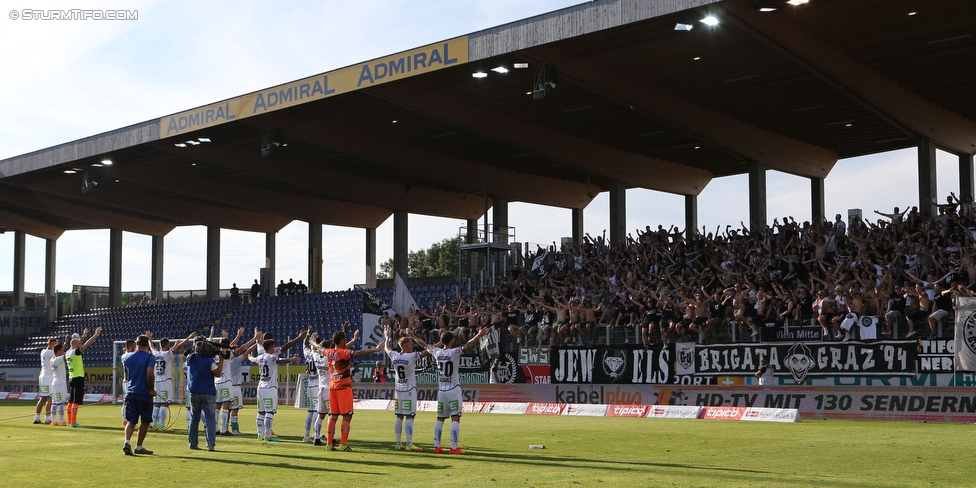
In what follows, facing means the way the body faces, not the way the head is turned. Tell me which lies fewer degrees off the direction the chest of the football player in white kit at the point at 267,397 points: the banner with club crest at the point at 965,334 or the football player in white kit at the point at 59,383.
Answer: the banner with club crest

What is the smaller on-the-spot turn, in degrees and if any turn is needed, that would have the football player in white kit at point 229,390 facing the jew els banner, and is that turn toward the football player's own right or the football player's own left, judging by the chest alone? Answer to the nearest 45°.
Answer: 0° — they already face it

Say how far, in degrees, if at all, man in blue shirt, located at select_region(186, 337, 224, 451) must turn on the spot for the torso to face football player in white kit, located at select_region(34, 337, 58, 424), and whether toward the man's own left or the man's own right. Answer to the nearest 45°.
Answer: approximately 45° to the man's own left

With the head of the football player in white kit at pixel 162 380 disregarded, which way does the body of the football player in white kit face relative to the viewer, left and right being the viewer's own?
facing away from the viewer and to the right of the viewer

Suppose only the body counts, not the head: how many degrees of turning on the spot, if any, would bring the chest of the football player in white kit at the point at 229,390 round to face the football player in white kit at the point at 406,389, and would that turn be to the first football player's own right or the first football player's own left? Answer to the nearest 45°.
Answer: approximately 90° to the first football player's own right

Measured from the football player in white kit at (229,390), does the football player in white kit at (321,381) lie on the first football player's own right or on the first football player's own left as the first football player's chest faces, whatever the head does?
on the first football player's own right

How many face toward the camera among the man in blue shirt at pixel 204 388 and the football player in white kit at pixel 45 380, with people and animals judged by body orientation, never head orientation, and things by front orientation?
0

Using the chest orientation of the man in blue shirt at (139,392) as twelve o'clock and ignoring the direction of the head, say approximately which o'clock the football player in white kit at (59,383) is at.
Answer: The football player in white kit is roughly at 10 o'clock from the man in blue shirt.

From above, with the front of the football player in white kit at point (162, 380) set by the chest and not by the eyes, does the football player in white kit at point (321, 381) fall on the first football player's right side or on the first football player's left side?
on the first football player's right side

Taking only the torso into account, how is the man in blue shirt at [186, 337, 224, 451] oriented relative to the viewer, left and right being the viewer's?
facing away from the viewer and to the right of the viewer

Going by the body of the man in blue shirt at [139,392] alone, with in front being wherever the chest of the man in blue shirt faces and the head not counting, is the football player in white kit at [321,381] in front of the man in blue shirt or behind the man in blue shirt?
in front

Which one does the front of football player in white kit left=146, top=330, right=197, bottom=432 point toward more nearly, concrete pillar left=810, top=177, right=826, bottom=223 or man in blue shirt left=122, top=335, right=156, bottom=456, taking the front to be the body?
the concrete pillar
